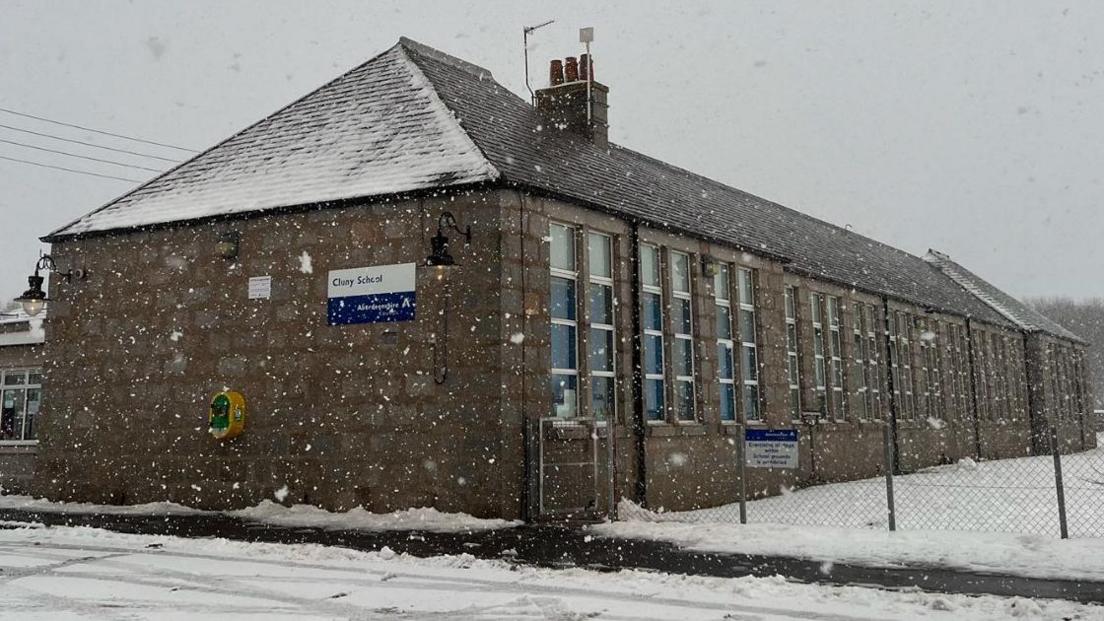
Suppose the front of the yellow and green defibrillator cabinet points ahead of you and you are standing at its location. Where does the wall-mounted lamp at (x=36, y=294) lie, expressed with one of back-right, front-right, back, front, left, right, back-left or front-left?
right

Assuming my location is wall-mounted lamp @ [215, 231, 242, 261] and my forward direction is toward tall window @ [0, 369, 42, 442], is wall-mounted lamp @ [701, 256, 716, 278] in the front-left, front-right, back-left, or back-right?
back-right

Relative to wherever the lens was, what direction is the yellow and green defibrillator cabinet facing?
facing the viewer and to the left of the viewer

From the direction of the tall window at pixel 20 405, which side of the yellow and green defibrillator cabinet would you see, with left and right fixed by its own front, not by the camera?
right

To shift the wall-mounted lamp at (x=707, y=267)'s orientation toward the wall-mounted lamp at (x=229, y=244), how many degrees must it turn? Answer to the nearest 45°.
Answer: approximately 90° to its right

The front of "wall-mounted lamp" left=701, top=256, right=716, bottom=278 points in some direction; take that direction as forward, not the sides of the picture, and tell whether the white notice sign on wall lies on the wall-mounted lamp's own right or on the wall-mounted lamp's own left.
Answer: on the wall-mounted lamp's own right

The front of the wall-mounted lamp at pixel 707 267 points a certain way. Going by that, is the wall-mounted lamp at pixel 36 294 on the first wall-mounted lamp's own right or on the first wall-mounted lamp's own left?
on the first wall-mounted lamp's own right

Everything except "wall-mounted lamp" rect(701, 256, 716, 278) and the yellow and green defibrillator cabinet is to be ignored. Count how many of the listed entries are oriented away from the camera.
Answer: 0

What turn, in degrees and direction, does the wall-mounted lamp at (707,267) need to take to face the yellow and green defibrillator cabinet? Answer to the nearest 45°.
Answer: approximately 90° to its right

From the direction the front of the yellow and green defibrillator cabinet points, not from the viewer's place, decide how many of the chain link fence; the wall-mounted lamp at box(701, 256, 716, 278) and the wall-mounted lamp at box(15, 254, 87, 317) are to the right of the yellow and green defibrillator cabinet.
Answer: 1
